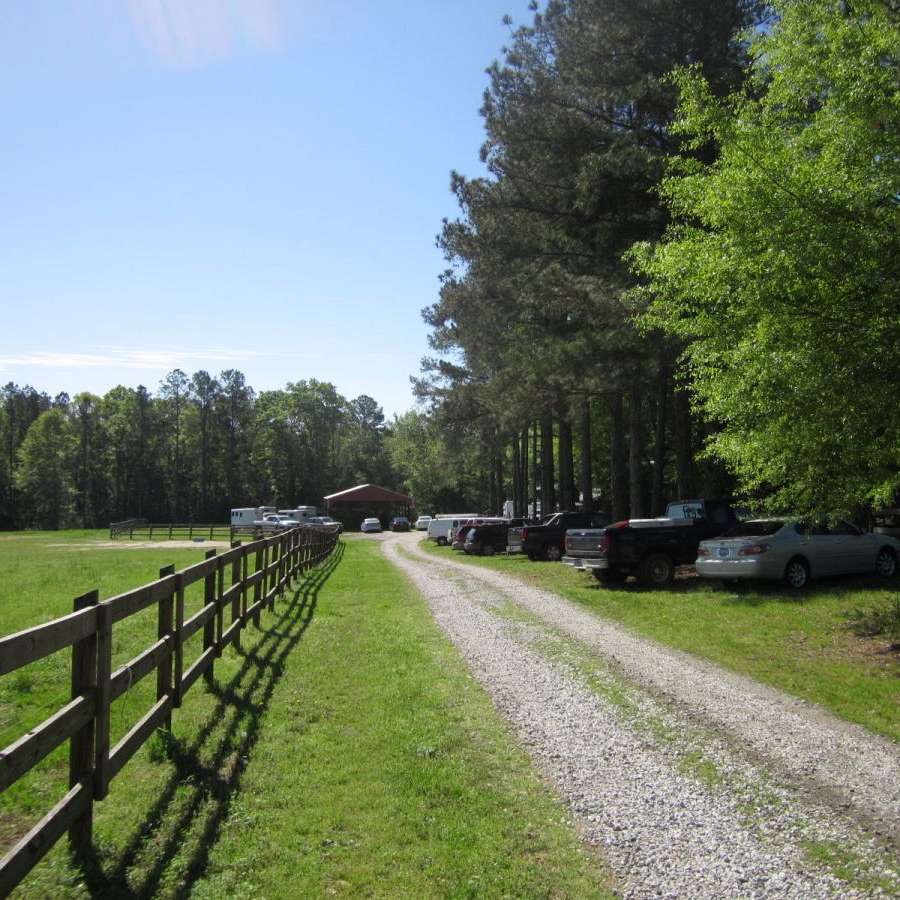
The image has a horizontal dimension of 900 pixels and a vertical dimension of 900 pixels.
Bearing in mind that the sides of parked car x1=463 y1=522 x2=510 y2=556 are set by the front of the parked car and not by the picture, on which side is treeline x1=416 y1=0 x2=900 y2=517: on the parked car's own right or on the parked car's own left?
on the parked car's own right

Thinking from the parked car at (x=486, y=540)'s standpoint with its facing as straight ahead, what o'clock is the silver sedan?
The silver sedan is roughly at 4 o'clock from the parked car.

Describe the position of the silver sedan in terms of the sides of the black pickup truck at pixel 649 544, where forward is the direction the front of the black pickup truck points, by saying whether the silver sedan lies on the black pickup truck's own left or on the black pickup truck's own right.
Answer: on the black pickup truck's own right

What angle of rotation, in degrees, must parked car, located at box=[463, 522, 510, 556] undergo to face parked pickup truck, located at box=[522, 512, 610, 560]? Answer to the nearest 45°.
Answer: approximately 135° to its right

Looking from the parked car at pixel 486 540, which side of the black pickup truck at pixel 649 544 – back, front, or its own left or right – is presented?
left

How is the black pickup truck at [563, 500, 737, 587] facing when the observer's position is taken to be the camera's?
facing away from the viewer and to the right of the viewer

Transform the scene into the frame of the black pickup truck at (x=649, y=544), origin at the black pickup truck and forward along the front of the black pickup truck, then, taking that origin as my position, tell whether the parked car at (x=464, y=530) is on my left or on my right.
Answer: on my left

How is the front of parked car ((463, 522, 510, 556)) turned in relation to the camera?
facing away from the viewer and to the right of the viewer

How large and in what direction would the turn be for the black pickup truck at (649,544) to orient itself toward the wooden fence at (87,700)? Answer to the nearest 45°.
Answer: approximately 135° to its right

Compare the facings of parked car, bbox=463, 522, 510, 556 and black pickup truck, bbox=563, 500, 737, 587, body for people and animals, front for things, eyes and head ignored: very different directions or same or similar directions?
same or similar directions

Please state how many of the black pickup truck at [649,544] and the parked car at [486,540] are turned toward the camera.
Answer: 0

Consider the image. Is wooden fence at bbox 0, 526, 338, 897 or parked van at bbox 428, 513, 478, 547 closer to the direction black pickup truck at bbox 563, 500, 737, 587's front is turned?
the parked van

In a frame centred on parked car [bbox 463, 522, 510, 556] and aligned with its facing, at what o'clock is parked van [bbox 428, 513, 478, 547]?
parked van [bbox 428, 513, 478, 547] is roughly at 10 o'clock from parked car [bbox 463, 522, 510, 556].
